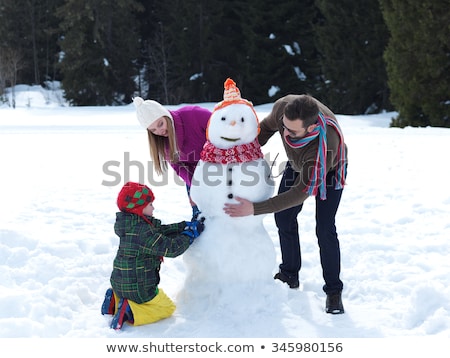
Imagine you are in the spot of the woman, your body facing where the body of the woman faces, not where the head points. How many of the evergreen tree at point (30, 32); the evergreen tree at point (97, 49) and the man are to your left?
1

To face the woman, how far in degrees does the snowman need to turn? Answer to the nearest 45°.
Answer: approximately 135° to its right

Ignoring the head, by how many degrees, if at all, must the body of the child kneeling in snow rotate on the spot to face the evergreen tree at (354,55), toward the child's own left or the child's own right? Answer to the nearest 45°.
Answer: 0° — they already face it

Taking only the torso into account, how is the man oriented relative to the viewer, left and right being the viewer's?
facing the viewer and to the left of the viewer

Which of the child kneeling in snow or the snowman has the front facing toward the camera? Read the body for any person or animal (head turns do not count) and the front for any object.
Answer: the snowman

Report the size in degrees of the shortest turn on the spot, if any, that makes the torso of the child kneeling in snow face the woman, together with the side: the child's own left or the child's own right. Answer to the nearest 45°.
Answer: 0° — they already face them

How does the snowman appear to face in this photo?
toward the camera

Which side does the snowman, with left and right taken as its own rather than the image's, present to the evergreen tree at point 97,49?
back

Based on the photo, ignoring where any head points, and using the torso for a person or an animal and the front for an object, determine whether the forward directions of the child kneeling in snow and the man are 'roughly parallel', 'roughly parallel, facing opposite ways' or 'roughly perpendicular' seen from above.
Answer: roughly parallel, facing opposite ways

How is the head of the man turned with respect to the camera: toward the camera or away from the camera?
toward the camera

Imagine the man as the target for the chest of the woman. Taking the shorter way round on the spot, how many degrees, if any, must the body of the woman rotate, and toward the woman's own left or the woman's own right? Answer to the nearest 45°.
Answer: approximately 90° to the woman's own left

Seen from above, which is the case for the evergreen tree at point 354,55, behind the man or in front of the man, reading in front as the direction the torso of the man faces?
behind

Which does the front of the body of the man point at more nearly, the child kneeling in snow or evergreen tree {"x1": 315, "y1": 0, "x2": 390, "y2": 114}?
the child kneeling in snow

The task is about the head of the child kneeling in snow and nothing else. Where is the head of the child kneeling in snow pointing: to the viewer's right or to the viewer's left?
to the viewer's right

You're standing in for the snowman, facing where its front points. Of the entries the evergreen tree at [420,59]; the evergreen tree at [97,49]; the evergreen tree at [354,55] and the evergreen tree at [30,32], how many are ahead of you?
0

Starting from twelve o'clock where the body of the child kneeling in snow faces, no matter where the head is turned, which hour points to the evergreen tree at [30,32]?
The evergreen tree is roughly at 10 o'clock from the child kneeling in snow.

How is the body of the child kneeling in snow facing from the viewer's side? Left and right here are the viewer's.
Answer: facing away from the viewer and to the right of the viewer
